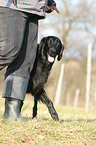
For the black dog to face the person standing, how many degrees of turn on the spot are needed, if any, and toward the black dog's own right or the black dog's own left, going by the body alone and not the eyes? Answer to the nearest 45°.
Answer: approximately 45° to the black dog's own right

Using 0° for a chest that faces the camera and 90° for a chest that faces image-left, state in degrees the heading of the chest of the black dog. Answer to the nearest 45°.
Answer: approximately 315°
